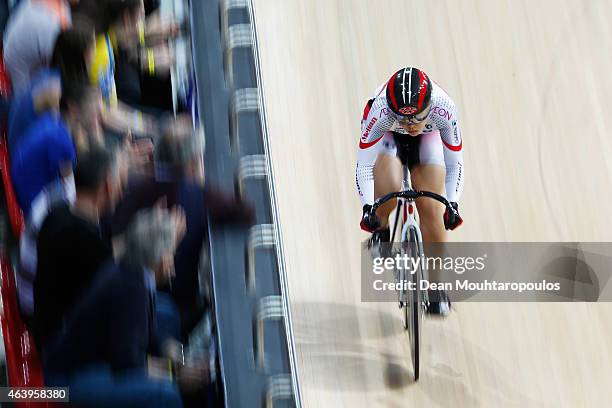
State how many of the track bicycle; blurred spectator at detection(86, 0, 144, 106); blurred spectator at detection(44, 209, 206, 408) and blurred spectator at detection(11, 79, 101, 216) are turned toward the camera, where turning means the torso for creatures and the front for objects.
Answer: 1

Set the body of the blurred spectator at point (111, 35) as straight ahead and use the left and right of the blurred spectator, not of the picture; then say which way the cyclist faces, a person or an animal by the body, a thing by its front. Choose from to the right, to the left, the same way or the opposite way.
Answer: to the right

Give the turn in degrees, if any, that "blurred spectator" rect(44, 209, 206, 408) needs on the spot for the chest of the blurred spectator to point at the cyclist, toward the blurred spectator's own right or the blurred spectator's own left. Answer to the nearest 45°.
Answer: approximately 45° to the blurred spectator's own left

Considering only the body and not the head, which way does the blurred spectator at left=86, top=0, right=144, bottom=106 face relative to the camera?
to the viewer's right

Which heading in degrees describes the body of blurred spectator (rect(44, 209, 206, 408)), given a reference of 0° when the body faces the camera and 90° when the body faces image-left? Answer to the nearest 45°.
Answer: approximately 270°

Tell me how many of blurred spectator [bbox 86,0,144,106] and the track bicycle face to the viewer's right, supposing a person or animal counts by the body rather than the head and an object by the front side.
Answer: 1

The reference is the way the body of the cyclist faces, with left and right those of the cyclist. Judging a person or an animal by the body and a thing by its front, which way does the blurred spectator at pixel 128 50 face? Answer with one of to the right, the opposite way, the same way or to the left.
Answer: to the left

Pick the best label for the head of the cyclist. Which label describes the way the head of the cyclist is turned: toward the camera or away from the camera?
toward the camera

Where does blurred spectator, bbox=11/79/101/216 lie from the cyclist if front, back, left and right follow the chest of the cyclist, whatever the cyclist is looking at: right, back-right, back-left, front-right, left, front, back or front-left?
front-right

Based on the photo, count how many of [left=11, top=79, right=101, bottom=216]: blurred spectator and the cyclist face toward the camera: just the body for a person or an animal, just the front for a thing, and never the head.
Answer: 1

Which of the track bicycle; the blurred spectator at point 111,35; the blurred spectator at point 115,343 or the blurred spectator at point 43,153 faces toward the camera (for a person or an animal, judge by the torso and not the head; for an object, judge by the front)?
the track bicycle

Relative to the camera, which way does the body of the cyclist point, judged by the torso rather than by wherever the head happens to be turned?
toward the camera

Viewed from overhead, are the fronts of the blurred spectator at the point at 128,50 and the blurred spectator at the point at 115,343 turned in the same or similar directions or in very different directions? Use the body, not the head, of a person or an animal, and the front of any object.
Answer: same or similar directions

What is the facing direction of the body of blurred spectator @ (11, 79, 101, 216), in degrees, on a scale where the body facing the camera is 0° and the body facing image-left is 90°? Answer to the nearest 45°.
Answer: approximately 270°
